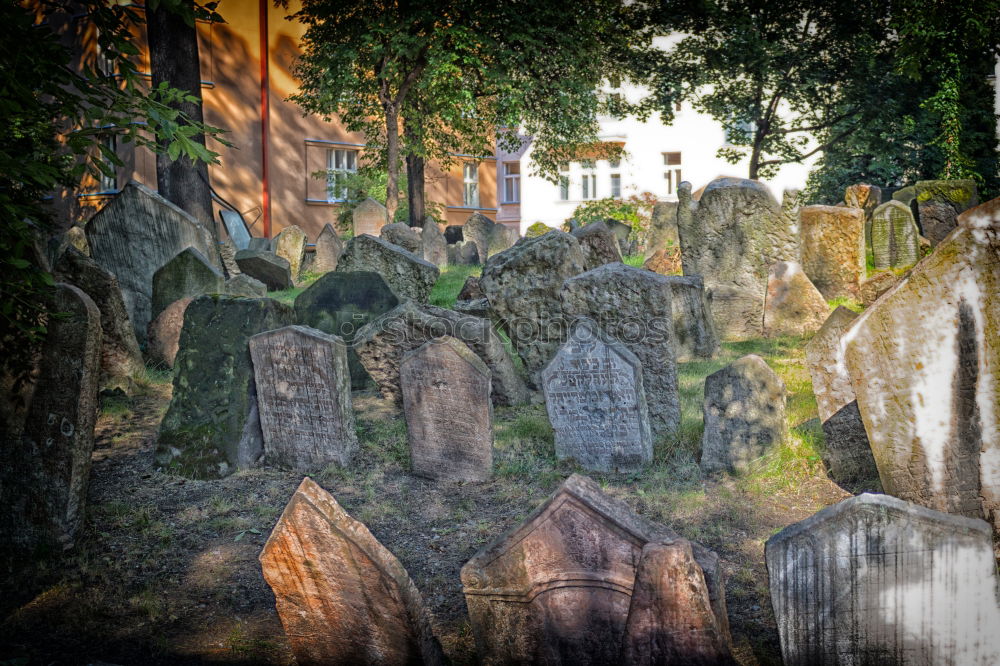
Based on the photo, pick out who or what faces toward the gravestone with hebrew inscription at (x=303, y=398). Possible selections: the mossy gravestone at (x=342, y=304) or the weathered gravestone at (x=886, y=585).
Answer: the mossy gravestone

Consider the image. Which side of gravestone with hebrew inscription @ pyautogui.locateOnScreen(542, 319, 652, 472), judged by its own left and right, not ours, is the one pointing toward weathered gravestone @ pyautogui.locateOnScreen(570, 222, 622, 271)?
back

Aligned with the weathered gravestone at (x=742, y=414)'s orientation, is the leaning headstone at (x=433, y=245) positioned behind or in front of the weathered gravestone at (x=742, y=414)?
behind

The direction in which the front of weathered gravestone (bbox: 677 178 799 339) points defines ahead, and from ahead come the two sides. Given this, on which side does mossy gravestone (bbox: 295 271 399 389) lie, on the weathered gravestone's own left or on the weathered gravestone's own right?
on the weathered gravestone's own right

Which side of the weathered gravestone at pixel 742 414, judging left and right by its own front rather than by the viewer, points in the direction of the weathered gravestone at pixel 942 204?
back

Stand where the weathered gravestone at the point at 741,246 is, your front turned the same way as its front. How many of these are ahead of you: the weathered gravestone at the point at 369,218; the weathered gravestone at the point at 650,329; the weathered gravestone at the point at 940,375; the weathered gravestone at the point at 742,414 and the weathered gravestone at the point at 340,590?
4

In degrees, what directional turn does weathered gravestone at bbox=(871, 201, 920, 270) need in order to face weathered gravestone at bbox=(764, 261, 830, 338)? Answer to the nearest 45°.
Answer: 0° — it already faces it

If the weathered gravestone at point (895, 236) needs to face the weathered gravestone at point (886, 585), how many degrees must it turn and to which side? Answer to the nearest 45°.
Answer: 0° — it already faces it

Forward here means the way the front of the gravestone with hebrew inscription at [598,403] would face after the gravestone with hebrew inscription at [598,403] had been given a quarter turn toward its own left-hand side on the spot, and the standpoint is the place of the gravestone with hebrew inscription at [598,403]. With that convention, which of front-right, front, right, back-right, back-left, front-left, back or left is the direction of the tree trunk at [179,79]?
back-left

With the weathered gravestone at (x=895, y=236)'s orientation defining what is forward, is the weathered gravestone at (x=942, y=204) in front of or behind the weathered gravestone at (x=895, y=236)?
behind

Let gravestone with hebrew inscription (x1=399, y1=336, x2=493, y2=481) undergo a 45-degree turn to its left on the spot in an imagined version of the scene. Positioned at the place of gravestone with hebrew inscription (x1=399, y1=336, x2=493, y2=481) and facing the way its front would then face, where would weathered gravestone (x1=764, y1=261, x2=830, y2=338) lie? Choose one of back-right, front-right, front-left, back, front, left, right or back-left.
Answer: left

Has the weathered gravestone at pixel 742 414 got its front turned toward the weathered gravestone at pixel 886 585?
yes

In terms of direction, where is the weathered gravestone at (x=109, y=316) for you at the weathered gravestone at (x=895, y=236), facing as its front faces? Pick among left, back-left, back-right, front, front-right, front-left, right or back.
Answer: front-right

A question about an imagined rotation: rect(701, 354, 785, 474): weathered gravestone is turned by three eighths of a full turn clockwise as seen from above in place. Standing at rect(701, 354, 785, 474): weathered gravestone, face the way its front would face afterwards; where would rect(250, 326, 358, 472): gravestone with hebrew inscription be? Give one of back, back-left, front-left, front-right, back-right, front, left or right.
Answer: front-left

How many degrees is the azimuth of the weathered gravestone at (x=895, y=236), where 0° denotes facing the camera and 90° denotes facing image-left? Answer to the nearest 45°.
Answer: approximately 0°
